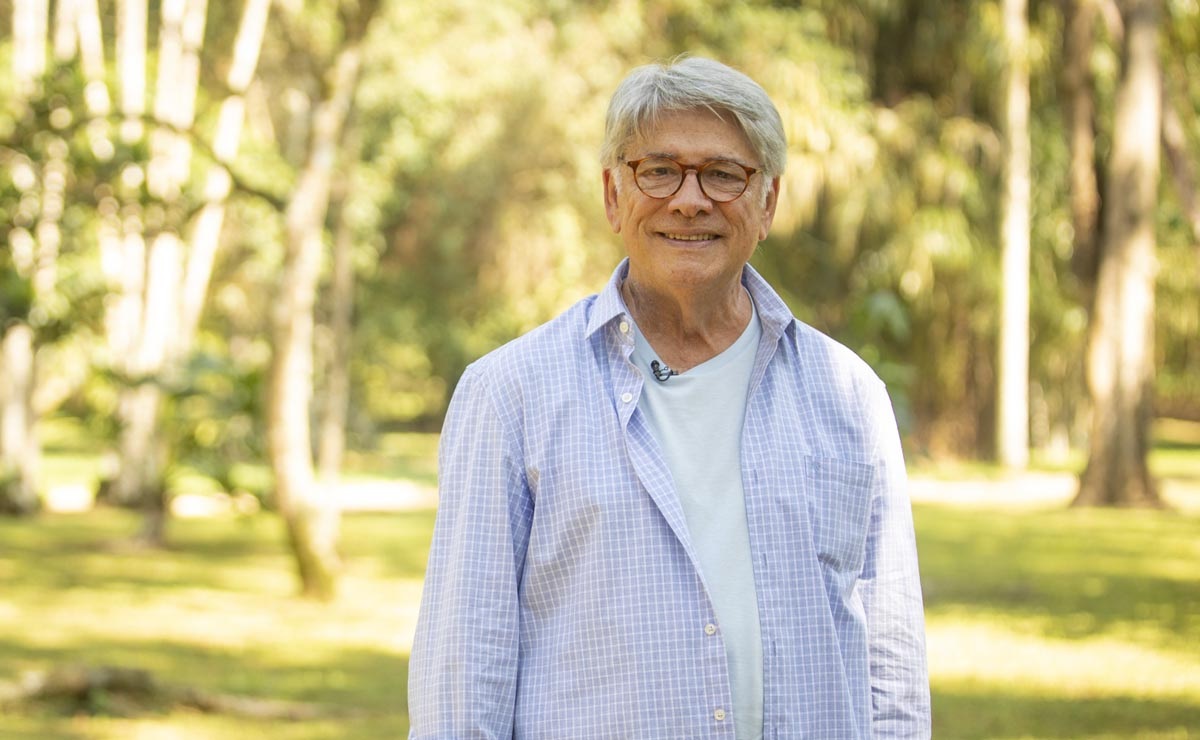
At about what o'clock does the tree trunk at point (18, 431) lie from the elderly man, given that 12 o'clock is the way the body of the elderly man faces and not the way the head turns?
The tree trunk is roughly at 5 o'clock from the elderly man.

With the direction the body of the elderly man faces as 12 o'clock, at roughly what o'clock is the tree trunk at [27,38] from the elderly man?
The tree trunk is roughly at 5 o'clock from the elderly man.

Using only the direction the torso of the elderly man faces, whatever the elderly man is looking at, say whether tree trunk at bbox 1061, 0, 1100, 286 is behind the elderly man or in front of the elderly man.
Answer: behind

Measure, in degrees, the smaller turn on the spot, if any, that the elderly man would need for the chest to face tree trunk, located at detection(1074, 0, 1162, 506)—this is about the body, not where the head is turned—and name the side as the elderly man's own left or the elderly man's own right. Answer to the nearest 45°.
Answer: approximately 180°

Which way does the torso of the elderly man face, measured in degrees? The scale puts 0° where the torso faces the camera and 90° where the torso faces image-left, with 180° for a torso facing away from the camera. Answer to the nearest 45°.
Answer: approximately 0°

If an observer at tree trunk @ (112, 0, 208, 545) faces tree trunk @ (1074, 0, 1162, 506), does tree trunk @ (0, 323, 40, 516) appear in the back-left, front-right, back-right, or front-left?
back-left

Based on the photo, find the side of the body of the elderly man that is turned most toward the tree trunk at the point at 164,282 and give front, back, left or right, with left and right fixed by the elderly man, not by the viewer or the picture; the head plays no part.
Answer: back

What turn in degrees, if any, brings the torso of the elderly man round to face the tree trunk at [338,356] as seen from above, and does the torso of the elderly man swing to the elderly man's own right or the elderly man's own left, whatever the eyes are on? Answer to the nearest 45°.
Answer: approximately 180°

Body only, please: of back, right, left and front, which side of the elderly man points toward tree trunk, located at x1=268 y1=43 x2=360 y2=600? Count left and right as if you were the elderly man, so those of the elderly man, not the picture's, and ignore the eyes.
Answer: back

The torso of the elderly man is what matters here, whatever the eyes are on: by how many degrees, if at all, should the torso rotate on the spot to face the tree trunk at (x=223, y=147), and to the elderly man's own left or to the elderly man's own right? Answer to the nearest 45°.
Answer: approximately 180°
